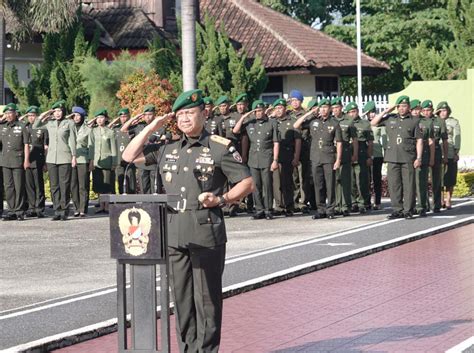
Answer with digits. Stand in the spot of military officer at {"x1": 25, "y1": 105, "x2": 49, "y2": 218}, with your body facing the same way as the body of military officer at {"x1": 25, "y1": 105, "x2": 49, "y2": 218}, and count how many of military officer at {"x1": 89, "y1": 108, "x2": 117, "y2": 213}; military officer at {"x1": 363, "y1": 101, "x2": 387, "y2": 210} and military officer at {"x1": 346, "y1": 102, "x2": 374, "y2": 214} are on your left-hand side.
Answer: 3

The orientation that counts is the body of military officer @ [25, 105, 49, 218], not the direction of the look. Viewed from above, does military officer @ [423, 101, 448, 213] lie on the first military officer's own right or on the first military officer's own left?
on the first military officer's own left

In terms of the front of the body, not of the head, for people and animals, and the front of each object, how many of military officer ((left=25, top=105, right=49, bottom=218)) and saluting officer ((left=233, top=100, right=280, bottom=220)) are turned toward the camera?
2

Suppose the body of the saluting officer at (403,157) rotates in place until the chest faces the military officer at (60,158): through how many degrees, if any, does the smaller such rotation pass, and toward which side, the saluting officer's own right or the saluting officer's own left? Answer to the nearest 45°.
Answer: approximately 90° to the saluting officer's own right

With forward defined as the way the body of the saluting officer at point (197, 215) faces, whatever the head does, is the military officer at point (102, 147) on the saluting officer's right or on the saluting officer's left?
on the saluting officer's right

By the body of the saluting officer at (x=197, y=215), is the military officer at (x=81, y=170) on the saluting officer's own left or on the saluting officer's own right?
on the saluting officer's own right
